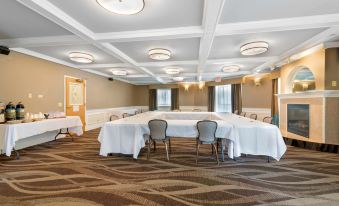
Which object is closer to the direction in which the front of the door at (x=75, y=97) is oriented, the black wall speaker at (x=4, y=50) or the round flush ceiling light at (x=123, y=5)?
the round flush ceiling light

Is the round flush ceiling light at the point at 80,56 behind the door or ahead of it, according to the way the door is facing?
ahead

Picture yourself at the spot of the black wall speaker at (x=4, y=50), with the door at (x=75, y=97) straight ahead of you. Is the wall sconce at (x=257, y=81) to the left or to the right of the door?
right

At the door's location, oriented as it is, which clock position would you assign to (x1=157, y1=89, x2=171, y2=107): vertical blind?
The vertical blind is roughly at 9 o'clock from the door.

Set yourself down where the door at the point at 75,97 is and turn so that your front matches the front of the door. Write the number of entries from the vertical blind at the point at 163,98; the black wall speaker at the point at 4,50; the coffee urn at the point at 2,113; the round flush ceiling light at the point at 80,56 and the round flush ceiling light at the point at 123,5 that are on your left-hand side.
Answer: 1

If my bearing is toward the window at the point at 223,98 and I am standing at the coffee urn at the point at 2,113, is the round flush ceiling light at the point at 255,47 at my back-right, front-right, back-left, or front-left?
front-right

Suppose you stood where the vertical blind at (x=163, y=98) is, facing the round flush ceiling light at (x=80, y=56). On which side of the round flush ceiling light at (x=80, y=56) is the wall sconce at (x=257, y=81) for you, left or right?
left

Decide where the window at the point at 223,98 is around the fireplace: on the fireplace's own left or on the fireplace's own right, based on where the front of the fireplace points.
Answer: on the fireplace's own right

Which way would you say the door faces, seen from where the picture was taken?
facing the viewer and to the right of the viewer

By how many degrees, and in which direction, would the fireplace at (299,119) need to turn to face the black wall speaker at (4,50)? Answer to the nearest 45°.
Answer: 0° — it already faces it

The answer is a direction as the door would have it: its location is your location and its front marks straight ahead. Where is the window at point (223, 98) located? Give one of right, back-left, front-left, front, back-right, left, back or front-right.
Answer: front-left

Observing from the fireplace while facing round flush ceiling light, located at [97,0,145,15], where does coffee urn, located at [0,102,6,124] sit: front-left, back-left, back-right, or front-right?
front-right

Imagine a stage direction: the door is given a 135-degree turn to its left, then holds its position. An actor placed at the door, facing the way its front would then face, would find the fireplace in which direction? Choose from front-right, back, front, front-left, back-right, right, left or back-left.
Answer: back-right

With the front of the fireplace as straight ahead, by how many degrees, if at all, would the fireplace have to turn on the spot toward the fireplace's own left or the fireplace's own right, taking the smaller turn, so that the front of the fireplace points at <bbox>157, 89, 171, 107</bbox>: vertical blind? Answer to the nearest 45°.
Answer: approximately 90° to the fireplace's own right

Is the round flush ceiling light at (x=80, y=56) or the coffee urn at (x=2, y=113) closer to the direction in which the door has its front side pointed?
the round flush ceiling light

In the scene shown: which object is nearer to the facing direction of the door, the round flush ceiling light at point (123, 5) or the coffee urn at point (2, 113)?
the round flush ceiling light
